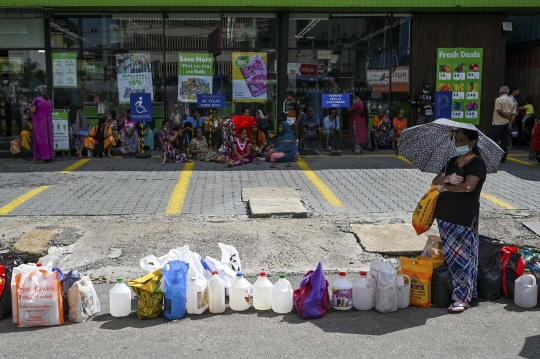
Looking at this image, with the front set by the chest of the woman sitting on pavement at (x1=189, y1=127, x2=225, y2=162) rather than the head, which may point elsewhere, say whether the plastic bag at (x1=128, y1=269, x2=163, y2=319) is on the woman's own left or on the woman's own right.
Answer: on the woman's own right

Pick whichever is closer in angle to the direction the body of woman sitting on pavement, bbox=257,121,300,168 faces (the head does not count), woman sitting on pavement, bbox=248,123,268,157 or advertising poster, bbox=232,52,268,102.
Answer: the woman sitting on pavement

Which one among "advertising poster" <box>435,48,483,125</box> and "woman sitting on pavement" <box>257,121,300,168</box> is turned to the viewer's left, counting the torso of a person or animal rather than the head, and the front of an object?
the woman sitting on pavement

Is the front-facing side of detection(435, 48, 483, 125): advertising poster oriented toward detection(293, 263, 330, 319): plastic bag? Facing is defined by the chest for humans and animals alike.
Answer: yes

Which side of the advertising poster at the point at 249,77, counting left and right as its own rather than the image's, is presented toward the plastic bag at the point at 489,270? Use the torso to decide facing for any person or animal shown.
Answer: front

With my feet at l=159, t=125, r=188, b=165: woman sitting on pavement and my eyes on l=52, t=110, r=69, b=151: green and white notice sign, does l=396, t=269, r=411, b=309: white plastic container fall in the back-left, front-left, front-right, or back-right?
back-left

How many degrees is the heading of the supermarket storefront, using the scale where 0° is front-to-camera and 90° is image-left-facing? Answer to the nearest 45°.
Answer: approximately 0°

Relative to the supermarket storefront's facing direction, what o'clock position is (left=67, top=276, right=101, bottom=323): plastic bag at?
The plastic bag is roughly at 12 o'clock from the supermarket storefront.

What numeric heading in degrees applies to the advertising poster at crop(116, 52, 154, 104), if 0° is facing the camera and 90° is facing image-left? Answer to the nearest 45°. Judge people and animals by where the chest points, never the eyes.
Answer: approximately 0°

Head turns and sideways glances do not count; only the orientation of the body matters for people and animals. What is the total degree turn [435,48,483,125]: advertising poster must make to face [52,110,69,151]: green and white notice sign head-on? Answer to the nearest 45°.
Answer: approximately 45° to its right

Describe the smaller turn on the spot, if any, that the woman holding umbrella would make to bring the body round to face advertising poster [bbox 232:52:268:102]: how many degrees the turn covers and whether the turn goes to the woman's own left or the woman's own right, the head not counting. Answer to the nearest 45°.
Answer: approximately 90° to the woman's own right

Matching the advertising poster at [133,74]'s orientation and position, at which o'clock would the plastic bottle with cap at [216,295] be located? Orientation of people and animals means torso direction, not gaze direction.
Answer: The plastic bottle with cap is roughly at 12 o'clock from the advertising poster.
